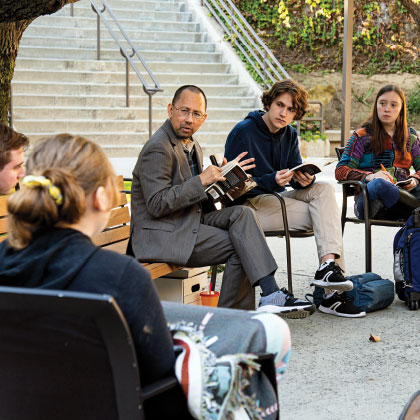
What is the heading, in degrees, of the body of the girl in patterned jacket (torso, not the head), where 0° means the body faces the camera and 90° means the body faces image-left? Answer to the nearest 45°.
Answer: approximately 0°

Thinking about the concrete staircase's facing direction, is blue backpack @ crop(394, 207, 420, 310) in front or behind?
in front

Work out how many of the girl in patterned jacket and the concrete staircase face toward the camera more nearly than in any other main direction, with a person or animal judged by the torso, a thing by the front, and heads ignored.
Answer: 2

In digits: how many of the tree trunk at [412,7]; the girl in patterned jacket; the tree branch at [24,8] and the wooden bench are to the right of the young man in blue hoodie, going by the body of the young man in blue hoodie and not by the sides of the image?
2

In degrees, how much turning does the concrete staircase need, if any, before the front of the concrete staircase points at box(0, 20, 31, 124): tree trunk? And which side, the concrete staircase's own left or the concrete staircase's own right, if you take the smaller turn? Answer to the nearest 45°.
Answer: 0° — it already faces it
